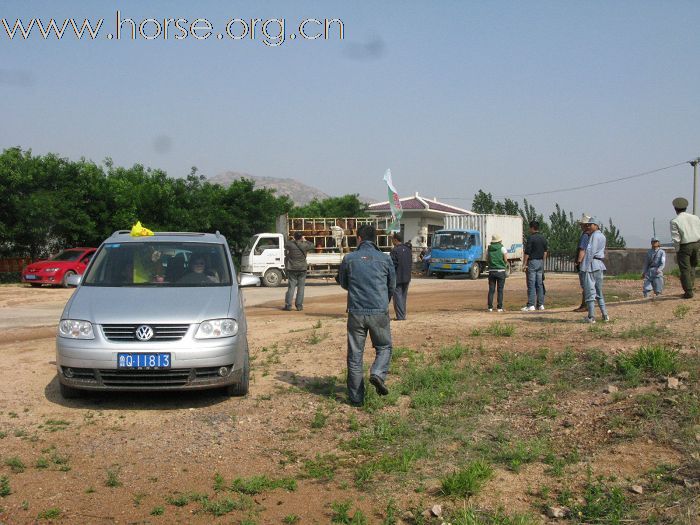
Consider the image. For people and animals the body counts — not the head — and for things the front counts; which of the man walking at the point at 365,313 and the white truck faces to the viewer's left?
the white truck

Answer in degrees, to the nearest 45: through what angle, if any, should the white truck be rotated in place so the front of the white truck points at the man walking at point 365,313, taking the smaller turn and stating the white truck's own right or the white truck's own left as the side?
approximately 90° to the white truck's own left

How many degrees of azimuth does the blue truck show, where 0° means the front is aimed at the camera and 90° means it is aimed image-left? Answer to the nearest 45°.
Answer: approximately 45°

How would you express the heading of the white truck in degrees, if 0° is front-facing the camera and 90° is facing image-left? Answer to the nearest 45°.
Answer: approximately 90°

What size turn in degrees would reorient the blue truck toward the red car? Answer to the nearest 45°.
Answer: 0° — it already faces it

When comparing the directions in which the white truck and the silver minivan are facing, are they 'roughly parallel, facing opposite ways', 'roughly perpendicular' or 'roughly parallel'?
roughly perpendicular

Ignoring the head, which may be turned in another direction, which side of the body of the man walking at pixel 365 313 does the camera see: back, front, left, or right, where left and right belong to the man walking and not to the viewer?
back

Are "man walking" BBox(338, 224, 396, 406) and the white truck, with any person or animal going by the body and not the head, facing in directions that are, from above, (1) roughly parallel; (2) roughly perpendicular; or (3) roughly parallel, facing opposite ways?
roughly perpendicular

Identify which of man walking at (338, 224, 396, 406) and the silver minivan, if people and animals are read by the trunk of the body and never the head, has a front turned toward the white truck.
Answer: the man walking
